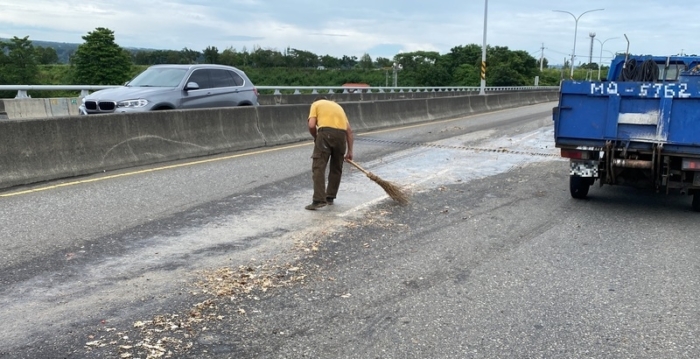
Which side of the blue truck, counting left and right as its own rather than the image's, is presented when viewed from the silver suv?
left

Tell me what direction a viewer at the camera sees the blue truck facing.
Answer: facing away from the viewer

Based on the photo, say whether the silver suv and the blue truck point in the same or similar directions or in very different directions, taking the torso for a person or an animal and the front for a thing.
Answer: very different directions

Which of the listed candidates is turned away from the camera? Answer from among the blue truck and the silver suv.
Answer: the blue truck
